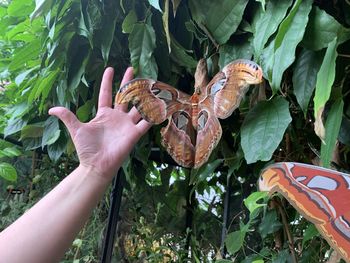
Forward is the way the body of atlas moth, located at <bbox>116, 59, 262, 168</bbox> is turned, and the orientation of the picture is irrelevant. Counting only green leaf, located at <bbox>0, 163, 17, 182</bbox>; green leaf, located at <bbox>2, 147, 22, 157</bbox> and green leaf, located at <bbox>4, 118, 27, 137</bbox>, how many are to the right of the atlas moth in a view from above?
0

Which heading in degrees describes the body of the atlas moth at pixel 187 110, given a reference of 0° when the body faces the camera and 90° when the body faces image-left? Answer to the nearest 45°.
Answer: approximately 180°

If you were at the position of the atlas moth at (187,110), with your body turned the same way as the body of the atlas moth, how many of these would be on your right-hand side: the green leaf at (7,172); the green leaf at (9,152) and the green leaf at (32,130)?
0

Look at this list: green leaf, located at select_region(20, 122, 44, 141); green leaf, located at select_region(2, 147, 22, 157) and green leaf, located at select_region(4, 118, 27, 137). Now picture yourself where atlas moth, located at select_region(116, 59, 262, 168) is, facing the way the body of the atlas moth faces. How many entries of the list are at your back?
0

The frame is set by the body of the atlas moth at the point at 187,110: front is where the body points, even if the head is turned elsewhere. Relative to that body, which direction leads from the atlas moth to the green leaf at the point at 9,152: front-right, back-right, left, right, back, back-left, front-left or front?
front-left

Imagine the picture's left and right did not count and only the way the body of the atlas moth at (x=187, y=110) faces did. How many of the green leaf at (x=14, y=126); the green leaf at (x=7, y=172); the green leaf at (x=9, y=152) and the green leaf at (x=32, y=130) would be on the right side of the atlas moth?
0
